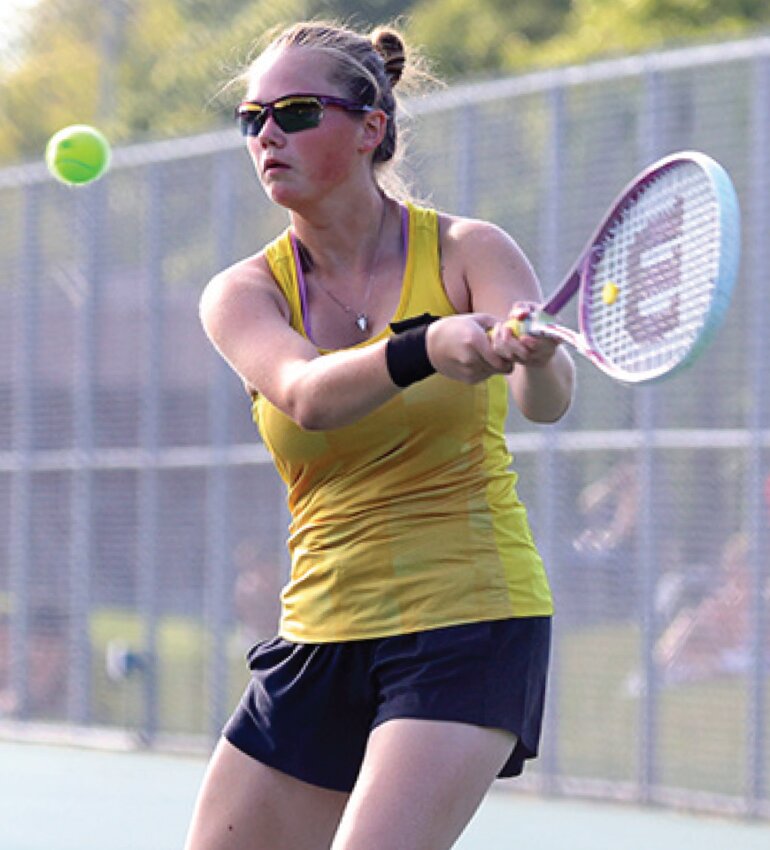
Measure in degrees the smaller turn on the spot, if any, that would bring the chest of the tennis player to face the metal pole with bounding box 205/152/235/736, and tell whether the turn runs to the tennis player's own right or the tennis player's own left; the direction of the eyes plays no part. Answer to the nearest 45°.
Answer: approximately 135° to the tennis player's own right

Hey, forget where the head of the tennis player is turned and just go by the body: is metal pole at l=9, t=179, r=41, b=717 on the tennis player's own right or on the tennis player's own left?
on the tennis player's own right

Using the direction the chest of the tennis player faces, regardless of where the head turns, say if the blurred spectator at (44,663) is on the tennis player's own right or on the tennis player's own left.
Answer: on the tennis player's own right

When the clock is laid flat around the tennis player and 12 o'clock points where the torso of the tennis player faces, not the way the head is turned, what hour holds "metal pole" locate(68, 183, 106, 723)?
The metal pole is roughly at 4 o'clock from the tennis player.

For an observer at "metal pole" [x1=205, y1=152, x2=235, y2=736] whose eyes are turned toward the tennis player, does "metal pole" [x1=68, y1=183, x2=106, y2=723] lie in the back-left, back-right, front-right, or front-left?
back-right

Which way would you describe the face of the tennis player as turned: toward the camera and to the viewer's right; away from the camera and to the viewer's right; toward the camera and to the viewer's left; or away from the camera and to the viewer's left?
toward the camera and to the viewer's left

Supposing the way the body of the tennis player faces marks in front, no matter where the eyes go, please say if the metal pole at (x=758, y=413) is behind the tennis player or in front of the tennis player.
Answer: behind

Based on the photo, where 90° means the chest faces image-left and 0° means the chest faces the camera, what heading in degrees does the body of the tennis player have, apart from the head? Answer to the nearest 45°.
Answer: approximately 45°

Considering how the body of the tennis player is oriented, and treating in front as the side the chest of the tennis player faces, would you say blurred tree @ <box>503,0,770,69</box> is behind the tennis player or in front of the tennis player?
behind

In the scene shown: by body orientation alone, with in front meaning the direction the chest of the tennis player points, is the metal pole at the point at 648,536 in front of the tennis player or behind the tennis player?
behind

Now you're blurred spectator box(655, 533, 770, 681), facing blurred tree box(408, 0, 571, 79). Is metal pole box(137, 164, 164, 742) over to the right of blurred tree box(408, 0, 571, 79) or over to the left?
left
